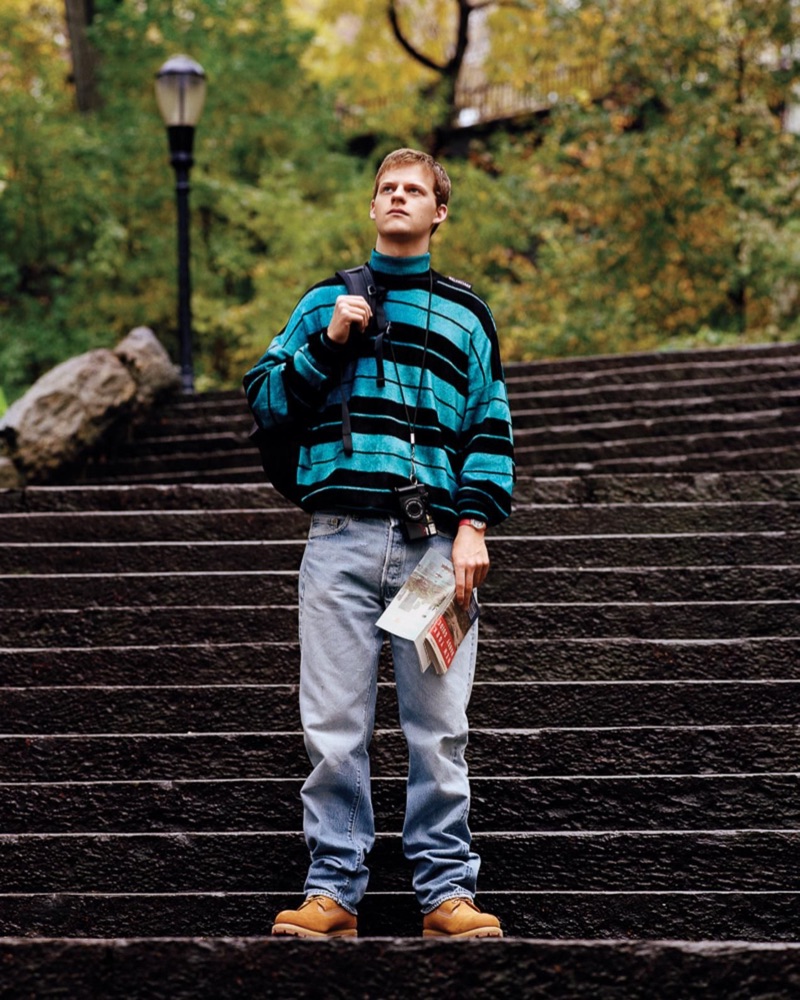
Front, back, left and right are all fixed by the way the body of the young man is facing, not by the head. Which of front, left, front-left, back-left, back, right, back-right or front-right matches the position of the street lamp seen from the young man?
back

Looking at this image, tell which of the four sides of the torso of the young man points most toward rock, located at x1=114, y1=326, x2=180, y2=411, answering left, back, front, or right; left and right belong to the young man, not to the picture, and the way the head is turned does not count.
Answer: back

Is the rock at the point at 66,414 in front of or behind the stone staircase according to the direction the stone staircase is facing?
behind

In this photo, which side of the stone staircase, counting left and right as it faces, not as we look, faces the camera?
front

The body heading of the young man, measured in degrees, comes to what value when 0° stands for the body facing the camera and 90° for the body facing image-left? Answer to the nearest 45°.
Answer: approximately 0°
